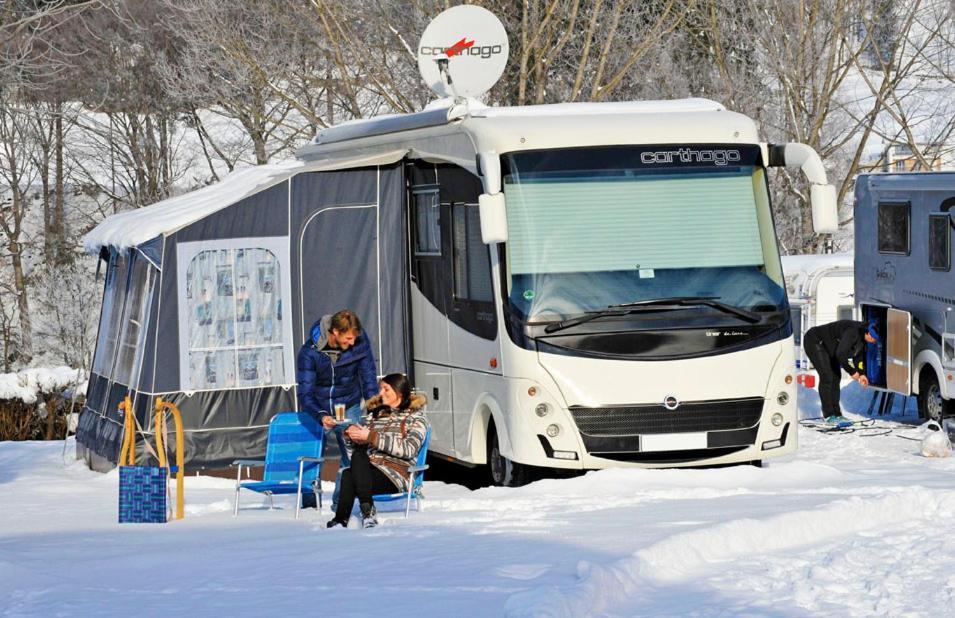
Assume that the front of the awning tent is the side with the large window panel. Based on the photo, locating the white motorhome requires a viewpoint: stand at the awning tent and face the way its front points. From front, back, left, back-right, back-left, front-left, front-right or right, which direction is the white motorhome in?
back-left

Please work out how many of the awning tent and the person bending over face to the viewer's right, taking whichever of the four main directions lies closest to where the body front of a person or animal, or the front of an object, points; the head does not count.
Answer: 1

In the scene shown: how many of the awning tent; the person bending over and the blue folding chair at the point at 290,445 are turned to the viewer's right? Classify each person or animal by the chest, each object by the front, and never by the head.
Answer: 1

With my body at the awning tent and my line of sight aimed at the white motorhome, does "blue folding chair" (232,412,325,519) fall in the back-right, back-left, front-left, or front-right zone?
front-right

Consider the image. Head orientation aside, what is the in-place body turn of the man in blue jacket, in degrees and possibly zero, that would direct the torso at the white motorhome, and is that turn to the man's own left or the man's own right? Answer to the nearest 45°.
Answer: approximately 45° to the man's own left

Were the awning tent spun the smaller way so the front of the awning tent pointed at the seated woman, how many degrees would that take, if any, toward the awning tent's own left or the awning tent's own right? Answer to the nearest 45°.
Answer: approximately 90° to the awning tent's own left

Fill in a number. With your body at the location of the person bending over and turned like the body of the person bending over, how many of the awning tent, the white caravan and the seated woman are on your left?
1

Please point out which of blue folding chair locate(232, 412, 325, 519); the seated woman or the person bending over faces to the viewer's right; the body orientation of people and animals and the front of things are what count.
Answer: the person bending over

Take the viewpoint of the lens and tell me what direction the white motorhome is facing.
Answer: facing the viewer and to the right of the viewer

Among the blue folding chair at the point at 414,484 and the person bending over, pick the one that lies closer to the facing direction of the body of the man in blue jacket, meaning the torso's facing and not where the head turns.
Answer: the blue folding chair

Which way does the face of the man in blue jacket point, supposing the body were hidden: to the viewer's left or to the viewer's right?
to the viewer's right

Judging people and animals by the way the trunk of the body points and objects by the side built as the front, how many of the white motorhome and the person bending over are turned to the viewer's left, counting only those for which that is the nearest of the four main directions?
0
